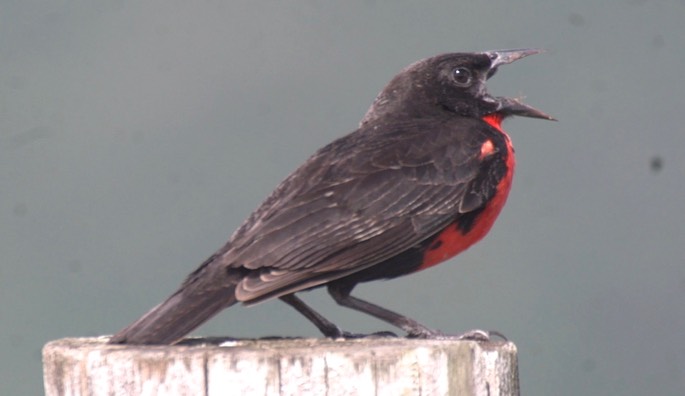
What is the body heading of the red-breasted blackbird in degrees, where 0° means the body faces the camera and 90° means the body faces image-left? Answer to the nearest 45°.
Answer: approximately 270°
